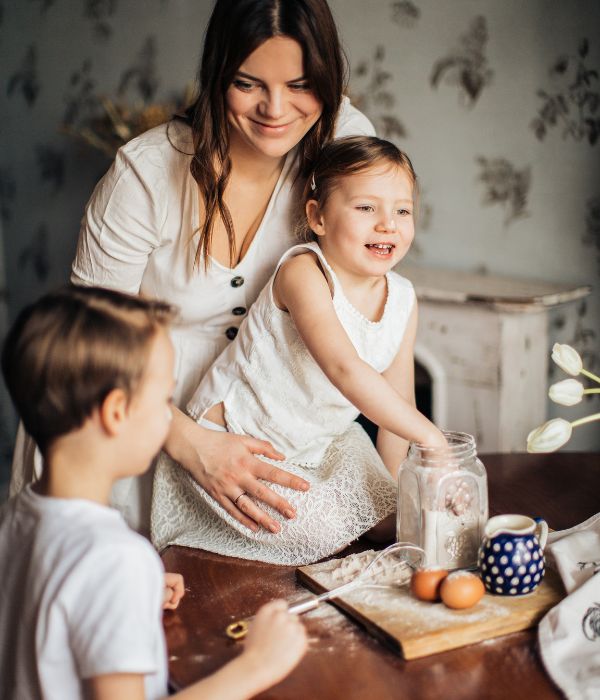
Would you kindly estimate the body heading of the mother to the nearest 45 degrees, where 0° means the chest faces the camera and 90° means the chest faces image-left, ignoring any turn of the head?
approximately 315°

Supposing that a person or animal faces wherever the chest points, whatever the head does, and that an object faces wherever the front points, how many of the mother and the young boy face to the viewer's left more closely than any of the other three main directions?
0

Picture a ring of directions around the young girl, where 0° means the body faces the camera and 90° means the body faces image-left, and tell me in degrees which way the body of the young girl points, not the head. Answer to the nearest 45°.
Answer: approximately 315°

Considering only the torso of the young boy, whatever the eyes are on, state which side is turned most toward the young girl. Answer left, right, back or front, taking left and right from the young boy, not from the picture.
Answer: front

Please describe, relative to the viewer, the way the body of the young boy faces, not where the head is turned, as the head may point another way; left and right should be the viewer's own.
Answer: facing away from the viewer and to the right of the viewer

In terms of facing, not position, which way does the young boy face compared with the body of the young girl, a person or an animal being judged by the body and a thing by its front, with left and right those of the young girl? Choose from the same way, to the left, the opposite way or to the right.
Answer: to the left

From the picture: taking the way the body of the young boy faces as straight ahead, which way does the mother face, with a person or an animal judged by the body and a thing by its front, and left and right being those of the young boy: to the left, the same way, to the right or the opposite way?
to the right

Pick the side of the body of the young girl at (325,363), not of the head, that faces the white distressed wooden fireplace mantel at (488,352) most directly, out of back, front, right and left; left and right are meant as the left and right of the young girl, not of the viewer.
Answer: left

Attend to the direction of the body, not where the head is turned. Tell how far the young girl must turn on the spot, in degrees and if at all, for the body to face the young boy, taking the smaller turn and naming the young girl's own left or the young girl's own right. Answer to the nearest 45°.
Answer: approximately 45° to the young girl's own right
